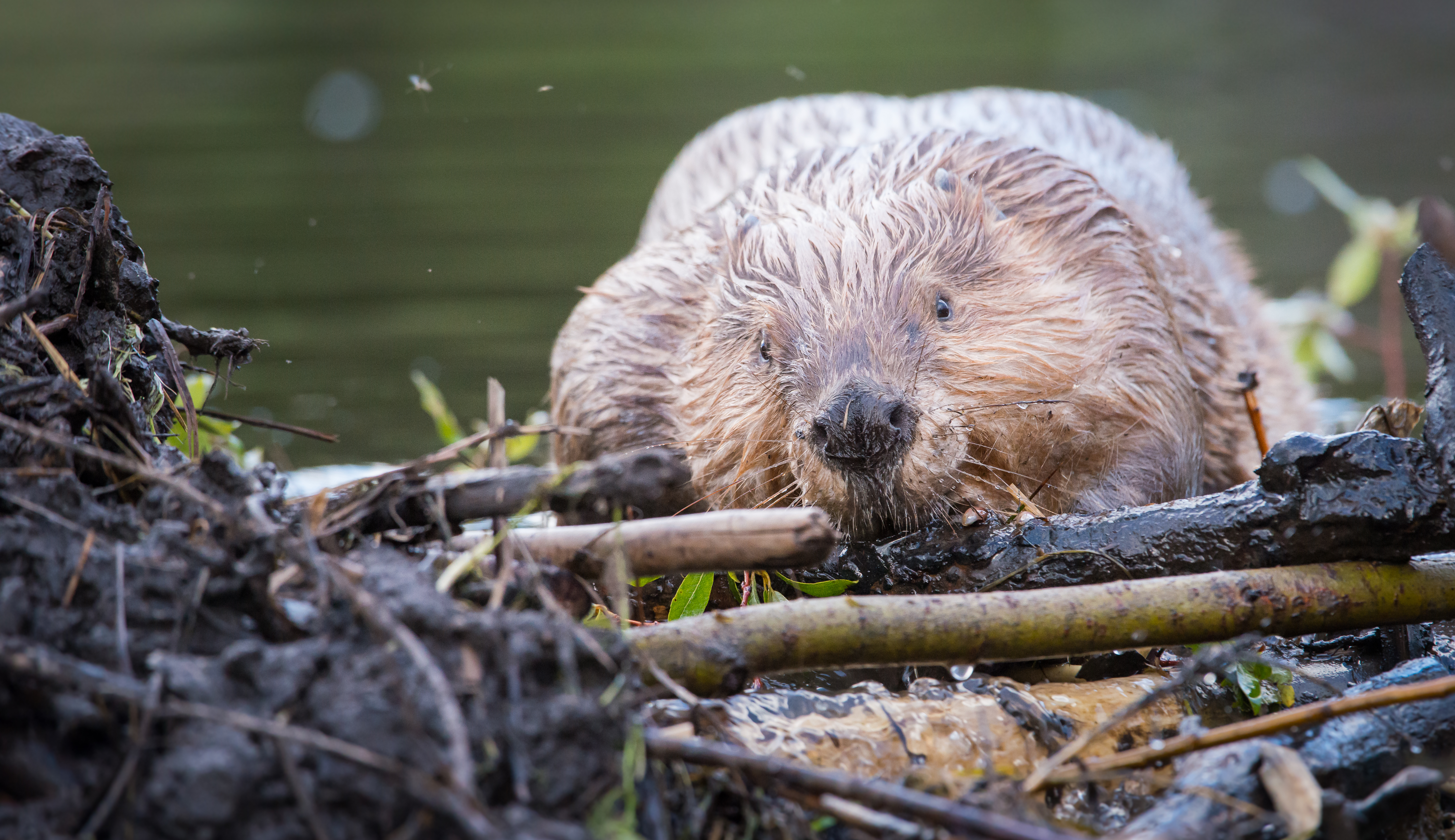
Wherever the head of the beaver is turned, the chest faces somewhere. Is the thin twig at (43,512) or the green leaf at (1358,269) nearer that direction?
the thin twig

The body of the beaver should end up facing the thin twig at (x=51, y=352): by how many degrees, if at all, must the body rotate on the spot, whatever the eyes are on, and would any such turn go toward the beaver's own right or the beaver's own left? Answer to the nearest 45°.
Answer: approximately 45° to the beaver's own right

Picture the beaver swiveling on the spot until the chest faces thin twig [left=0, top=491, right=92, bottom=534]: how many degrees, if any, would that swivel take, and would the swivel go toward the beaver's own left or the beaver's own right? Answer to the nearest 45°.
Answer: approximately 45° to the beaver's own right

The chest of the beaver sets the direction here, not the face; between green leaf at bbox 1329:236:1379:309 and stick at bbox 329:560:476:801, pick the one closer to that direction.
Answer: the stick

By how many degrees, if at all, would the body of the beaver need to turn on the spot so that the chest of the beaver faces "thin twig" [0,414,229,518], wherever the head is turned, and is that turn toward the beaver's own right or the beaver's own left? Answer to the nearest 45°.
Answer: approximately 45° to the beaver's own right

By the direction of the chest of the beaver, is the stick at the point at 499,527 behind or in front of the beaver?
in front

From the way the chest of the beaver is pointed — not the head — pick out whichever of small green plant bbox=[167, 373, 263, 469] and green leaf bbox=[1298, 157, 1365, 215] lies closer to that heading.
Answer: the small green plant

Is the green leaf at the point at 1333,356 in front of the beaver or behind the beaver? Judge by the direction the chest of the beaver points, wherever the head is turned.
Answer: behind

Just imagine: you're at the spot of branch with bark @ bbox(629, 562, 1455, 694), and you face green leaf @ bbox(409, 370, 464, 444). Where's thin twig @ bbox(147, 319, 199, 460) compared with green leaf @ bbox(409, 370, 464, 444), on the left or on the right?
left

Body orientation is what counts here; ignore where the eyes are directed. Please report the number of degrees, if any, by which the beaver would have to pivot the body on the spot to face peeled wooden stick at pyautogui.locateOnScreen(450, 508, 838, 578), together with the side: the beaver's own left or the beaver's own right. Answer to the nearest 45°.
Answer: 0° — it already faces it

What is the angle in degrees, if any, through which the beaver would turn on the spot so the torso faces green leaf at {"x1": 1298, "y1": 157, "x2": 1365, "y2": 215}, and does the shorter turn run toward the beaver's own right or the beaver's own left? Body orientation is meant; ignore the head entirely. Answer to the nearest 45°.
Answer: approximately 135° to the beaver's own left

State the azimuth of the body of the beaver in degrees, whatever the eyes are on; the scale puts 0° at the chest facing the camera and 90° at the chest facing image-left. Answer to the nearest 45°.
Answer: approximately 0°

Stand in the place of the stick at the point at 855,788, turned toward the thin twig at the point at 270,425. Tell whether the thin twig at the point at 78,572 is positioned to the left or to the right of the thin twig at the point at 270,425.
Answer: left

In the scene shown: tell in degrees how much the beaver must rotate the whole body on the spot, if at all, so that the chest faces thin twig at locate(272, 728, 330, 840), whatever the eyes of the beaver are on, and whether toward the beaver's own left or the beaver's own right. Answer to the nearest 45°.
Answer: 0° — it already faces it

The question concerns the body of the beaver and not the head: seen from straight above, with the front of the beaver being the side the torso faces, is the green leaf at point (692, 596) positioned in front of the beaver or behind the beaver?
in front
